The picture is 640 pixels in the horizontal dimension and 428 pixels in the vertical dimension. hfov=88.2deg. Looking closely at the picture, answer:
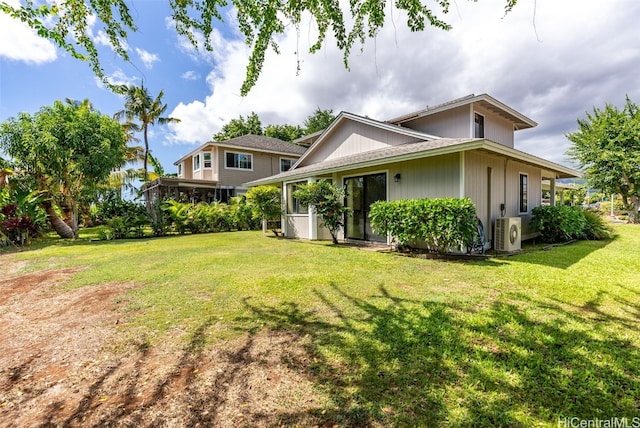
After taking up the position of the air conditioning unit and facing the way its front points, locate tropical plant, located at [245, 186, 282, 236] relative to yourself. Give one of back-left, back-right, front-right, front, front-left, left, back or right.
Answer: back-right

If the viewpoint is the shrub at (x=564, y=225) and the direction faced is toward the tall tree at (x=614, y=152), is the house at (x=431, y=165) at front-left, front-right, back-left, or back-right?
back-left

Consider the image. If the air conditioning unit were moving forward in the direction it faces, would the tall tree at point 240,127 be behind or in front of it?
behind

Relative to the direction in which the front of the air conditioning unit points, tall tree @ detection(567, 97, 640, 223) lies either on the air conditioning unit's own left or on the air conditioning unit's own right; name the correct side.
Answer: on the air conditioning unit's own left

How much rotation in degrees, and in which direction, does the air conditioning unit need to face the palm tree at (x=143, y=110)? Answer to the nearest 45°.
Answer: approximately 135° to its right

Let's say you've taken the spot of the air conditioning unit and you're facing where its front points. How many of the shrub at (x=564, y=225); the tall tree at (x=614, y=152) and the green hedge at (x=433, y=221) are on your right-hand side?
1

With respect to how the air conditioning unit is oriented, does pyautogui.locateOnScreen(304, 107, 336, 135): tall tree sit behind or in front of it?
behind

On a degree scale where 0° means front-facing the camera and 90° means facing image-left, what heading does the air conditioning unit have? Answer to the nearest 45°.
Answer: approximately 315°
